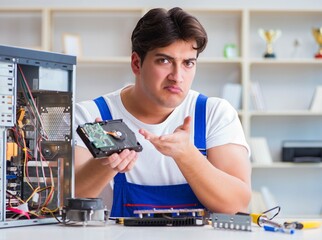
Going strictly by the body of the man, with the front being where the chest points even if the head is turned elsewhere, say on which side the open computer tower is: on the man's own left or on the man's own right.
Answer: on the man's own right

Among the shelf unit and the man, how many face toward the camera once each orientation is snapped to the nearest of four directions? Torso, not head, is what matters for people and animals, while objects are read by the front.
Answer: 2

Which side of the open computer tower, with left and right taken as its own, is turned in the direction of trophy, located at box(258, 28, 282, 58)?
back

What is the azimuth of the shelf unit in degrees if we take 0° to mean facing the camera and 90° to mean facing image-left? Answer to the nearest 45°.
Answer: approximately 0°

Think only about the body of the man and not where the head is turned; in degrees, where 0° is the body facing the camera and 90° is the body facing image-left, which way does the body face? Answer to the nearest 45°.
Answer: approximately 0°

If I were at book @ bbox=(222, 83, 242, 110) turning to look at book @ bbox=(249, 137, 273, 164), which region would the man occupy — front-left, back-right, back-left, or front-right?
back-right

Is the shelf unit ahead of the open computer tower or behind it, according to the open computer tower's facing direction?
behind

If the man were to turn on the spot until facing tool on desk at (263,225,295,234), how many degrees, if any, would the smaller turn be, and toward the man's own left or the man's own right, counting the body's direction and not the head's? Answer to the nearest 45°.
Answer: approximately 45° to the man's own left
